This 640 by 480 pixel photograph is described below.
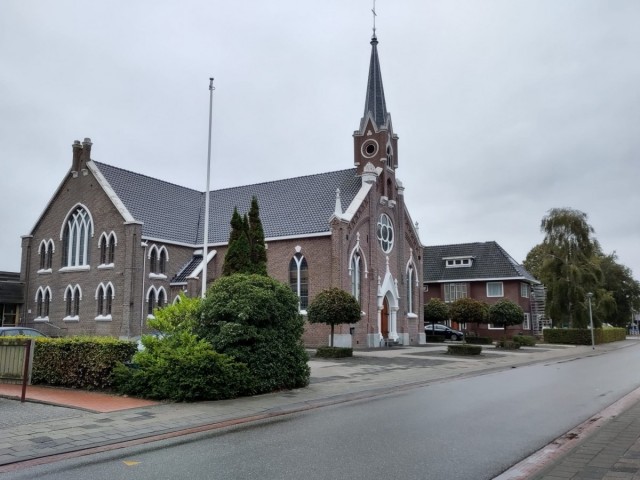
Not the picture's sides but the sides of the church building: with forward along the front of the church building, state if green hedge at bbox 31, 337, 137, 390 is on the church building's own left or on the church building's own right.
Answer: on the church building's own right

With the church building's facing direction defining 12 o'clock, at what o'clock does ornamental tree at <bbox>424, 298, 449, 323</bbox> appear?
The ornamental tree is roughly at 10 o'clock from the church building.

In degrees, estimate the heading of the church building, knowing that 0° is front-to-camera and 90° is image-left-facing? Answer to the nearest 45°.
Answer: approximately 315°

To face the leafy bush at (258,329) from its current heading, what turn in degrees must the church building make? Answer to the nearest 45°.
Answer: approximately 45° to its right

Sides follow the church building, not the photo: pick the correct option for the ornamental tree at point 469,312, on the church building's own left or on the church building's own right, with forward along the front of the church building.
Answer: on the church building's own left

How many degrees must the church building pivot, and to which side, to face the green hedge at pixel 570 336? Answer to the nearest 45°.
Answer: approximately 45° to its left

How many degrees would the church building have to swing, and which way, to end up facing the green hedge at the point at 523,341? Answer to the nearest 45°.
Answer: approximately 45° to its left

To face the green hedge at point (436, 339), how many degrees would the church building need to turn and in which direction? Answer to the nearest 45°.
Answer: approximately 45° to its left
